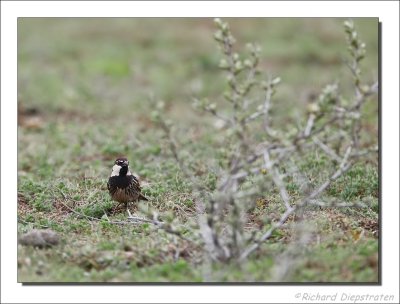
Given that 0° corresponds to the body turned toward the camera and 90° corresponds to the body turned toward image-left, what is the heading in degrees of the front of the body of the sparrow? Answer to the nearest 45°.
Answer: approximately 45°

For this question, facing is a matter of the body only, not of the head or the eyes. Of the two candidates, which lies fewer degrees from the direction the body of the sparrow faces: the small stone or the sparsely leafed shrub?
the small stone

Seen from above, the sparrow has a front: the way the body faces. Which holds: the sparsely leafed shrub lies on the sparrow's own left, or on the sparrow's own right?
on the sparrow's own left

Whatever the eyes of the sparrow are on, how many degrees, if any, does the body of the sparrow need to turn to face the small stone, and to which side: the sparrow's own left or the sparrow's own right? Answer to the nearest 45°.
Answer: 0° — it already faces it

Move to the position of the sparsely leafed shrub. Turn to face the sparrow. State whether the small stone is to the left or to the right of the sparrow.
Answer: left
